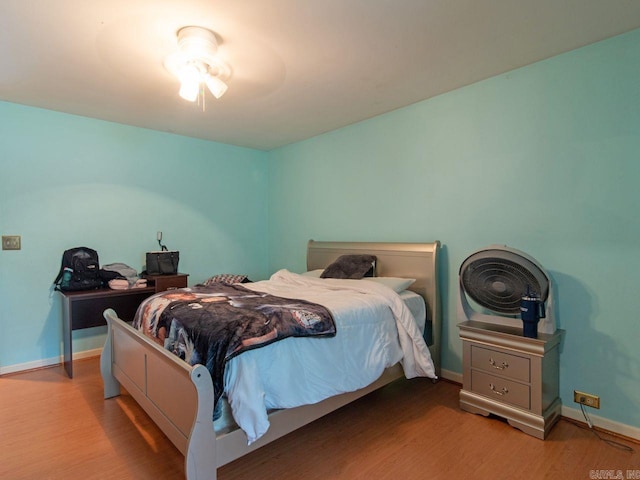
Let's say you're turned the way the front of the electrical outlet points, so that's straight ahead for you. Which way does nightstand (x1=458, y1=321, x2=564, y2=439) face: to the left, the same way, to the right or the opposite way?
the same way

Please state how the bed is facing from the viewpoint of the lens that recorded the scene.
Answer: facing the viewer and to the left of the viewer

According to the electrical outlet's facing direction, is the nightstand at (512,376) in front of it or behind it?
in front

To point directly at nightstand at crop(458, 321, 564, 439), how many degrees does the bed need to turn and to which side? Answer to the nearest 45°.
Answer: approximately 135° to its left

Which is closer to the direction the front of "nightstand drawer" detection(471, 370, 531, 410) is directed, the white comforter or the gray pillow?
the white comforter

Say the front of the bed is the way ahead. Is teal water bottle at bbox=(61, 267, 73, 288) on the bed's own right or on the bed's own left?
on the bed's own right

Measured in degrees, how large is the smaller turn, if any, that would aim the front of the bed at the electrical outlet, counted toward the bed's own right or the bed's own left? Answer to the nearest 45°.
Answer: approximately 135° to the bed's own left

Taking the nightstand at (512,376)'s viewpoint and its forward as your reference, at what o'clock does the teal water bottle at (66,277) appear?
The teal water bottle is roughly at 1 o'clock from the nightstand.

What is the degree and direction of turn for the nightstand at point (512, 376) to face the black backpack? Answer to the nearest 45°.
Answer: approximately 45° to its right

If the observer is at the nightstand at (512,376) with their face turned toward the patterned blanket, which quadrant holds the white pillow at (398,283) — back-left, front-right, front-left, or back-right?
front-right

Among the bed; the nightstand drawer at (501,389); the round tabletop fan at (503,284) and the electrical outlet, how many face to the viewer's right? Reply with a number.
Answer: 0
